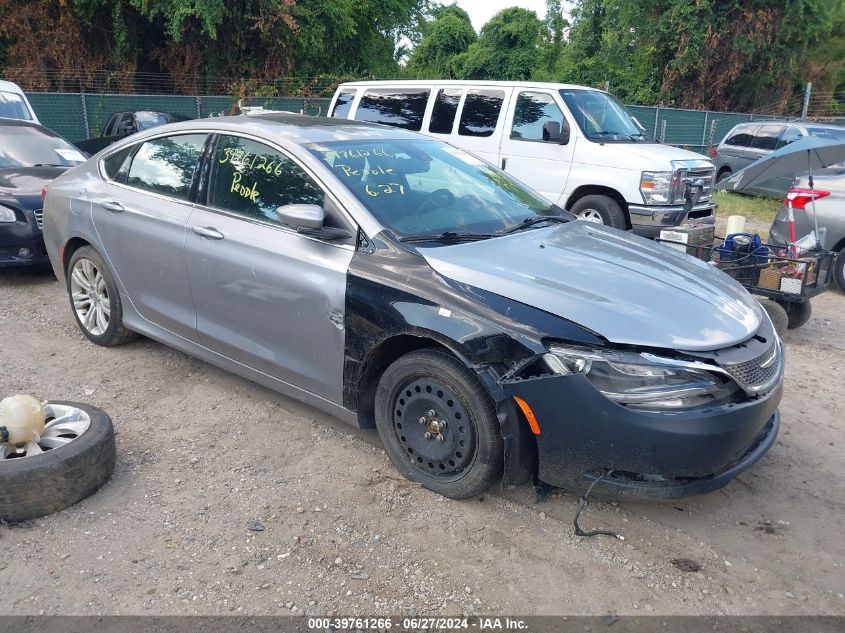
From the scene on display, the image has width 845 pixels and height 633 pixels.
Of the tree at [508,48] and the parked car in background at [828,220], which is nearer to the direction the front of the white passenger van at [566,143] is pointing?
the parked car in background

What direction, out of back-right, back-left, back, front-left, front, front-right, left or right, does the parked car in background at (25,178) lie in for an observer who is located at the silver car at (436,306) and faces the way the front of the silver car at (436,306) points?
back

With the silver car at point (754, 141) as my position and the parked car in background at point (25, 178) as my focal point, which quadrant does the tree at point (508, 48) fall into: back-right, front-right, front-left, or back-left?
back-right

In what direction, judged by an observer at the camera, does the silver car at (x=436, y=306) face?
facing the viewer and to the right of the viewer

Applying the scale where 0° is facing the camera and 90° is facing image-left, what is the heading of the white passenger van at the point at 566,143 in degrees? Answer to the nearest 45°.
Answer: approximately 315°

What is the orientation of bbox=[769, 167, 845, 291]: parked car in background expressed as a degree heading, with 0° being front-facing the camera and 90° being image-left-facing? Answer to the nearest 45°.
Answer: approximately 225°

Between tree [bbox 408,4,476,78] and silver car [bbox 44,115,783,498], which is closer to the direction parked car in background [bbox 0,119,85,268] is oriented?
the silver car

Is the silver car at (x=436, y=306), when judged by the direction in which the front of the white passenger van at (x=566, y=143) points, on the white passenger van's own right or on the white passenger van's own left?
on the white passenger van's own right
